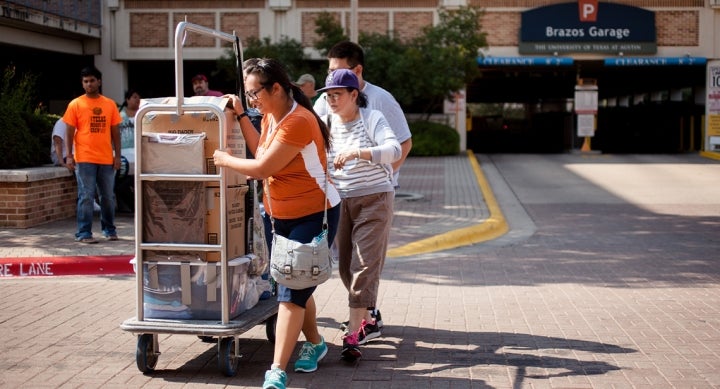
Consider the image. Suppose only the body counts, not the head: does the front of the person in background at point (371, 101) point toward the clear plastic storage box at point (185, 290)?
yes

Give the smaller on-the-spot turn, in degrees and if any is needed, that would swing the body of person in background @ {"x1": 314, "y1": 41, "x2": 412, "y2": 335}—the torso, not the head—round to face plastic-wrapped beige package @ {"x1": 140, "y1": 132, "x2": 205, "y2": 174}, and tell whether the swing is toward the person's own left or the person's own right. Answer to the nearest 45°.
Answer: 0° — they already face it

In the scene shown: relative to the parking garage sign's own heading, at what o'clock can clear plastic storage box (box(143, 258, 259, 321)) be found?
The clear plastic storage box is roughly at 12 o'clock from the parking garage sign.

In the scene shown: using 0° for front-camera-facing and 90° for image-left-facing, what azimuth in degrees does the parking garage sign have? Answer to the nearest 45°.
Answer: approximately 0°

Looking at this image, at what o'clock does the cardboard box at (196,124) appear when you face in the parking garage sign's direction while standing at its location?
The cardboard box is roughly at 12 o'clock from the parking garage sign.

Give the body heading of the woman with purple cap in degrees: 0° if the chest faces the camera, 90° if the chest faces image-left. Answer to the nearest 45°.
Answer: approximately 45°

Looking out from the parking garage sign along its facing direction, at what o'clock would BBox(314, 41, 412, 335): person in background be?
The person in background is roughly at 12 o'clock from the parking garage sign.

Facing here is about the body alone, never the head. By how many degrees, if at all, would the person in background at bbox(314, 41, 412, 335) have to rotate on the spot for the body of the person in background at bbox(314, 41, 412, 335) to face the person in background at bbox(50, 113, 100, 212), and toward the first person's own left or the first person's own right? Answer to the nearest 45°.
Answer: approximately 90° to the first person's own right

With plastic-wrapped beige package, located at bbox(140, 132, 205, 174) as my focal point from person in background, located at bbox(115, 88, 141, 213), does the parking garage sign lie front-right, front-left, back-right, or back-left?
back-left
